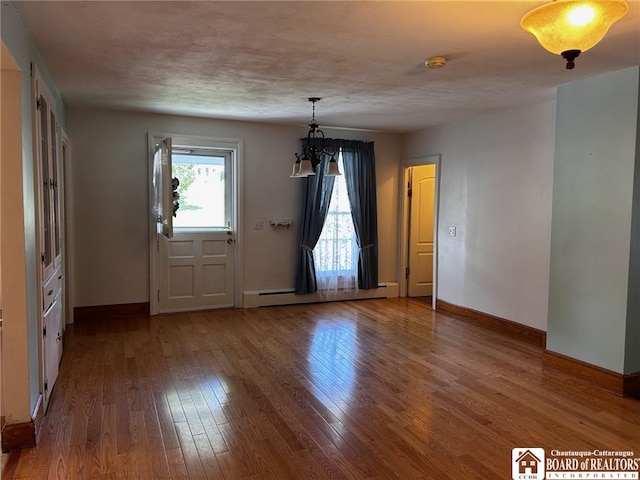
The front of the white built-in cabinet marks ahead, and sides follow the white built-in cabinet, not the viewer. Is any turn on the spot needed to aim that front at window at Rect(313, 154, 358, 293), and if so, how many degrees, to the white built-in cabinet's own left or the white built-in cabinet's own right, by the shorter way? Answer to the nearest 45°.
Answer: approximately 45° to the white built-in cabinet's own left

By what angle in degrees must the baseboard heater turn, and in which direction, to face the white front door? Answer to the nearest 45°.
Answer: approximately 90° to its right

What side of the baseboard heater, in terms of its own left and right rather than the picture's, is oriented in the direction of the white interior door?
left

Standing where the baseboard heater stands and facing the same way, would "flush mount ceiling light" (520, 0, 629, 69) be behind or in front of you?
in front

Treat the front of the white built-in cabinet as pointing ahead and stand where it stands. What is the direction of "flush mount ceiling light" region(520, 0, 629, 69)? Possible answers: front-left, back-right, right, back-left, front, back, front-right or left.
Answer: front-right

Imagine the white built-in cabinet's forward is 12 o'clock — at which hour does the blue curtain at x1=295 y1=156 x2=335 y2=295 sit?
The blue curtain is roughly at 11 o'clock from the white built-in cabinet.

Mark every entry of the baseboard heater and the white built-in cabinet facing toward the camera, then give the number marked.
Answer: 1

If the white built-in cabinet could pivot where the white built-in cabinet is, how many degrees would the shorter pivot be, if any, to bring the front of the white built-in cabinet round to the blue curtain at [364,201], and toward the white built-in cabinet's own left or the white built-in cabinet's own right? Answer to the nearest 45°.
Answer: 0° — it already faces it

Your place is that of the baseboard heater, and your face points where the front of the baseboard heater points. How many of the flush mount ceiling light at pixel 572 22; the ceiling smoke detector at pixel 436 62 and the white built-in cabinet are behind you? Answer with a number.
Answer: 0

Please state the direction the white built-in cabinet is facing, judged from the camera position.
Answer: facing to the right of the viewer

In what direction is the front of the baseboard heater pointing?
toward the camera

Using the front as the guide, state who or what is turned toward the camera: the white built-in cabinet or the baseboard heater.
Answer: the baseboard heater

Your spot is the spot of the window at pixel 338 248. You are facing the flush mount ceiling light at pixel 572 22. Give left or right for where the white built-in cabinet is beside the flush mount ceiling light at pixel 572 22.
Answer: right

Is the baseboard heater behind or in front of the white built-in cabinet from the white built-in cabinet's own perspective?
in front

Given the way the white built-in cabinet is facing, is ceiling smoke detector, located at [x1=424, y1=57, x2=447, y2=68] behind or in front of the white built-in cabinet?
in front
